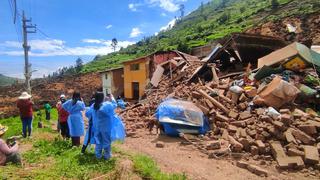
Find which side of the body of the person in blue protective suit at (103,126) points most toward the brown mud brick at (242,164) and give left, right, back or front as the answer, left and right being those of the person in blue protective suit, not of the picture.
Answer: right

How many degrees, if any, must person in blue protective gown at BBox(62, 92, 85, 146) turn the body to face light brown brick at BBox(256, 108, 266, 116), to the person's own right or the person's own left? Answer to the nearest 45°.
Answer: approximately 90° to the person's own right

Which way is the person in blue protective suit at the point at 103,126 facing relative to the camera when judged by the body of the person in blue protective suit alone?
away from the camera

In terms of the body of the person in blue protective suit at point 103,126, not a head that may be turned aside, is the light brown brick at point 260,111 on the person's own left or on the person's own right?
on the person's own right

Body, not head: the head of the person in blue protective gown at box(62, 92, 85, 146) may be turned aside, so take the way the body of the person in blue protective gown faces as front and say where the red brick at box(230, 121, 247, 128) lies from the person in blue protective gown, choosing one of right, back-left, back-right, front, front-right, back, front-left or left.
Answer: right

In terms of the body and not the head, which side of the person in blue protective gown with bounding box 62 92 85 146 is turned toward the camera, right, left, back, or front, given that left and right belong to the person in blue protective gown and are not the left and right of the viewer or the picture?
back

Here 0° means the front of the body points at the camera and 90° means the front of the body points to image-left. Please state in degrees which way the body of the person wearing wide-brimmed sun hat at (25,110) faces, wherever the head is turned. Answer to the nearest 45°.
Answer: approximately 180°
